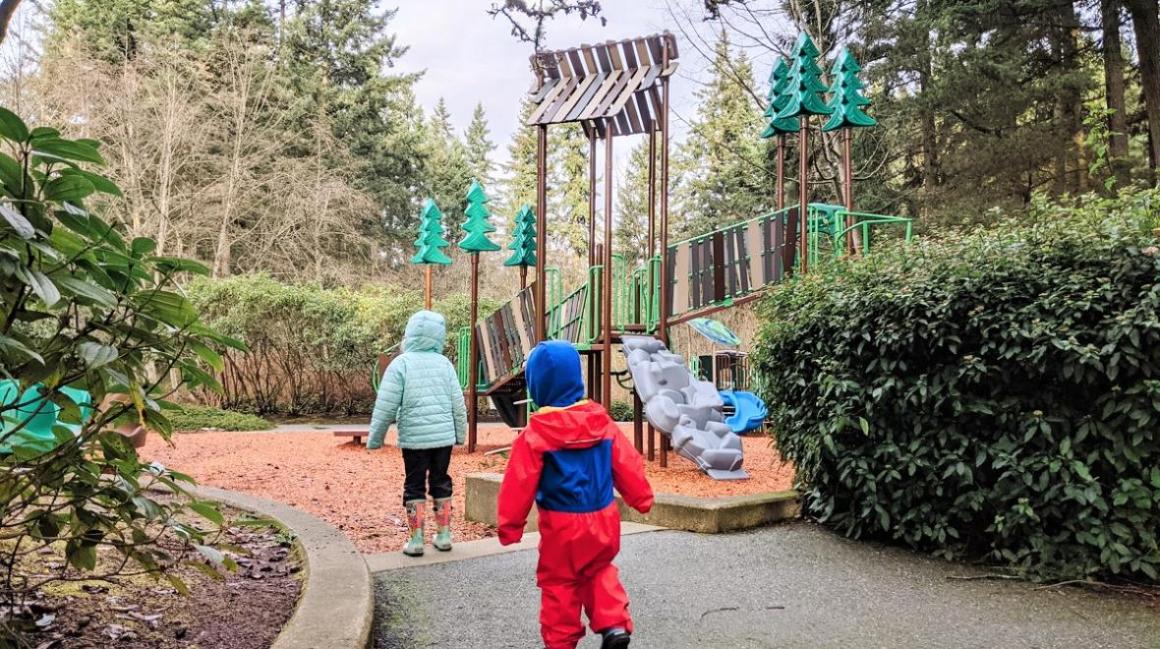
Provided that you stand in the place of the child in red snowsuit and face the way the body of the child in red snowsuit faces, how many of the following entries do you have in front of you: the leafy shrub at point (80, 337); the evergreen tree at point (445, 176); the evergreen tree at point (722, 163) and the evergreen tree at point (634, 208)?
3

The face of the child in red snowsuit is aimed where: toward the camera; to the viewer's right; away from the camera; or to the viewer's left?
away from the camera

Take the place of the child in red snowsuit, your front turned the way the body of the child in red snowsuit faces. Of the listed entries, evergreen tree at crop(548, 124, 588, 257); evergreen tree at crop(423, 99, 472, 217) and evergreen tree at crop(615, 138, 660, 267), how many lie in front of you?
3

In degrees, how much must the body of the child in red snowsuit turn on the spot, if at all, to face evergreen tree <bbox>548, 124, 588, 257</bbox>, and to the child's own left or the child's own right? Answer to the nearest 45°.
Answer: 0° — they already face it

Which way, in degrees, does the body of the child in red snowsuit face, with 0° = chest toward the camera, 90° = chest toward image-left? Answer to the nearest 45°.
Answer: approximately 180°

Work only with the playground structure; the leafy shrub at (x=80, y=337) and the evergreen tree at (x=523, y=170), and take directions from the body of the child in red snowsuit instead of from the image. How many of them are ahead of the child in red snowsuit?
2

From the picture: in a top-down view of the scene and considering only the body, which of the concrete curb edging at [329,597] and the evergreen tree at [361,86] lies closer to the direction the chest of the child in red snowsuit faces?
the evergreen tree

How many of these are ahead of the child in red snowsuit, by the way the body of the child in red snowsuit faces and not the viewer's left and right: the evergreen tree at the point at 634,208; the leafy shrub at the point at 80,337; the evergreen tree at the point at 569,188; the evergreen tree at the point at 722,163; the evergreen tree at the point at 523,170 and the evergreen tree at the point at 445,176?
5

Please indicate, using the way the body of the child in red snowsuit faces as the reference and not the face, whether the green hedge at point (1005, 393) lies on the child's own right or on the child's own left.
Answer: on the child's own right

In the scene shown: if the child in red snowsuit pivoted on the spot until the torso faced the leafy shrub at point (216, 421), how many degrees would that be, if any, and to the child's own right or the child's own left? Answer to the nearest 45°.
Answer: approximately 45° to the child's own left

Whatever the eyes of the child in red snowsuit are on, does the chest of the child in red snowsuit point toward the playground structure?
yes

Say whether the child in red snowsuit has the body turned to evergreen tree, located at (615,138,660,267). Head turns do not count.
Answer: yes

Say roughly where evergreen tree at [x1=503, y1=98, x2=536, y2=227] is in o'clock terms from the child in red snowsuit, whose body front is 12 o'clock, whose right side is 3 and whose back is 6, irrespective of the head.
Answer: The evergreen tree is roughly at 12 o'clock from the child in red snowsuit.

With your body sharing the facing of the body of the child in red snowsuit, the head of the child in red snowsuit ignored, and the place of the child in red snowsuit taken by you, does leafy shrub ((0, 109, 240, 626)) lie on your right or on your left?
on your left
